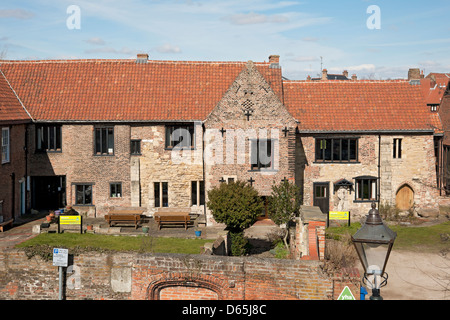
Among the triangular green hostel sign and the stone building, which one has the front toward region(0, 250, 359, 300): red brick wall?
the stone building

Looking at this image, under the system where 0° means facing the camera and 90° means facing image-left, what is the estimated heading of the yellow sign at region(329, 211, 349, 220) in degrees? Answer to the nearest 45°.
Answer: approximately 0°

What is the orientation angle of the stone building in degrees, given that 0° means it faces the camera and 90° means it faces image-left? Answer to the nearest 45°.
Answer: approximately 0°

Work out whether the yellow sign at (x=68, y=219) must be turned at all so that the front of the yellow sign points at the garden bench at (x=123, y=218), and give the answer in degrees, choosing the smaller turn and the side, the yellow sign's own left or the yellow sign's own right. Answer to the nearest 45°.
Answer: approximately 135° to the yellow sign's own left

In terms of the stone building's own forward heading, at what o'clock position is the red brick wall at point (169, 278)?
The red brick wall is roughly at 12 o'clock from the stone building.

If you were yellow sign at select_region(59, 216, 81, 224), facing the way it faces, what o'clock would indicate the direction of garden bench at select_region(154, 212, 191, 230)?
The garden bench is roughly at 9 o'clock from the yellow sign.

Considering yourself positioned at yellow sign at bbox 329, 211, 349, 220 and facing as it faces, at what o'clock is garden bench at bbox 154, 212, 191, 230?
The garden bench is roughly at 2 o'clock from the yellow sign.

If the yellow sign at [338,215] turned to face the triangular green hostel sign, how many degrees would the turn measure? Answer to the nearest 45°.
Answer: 0° — it already faces it

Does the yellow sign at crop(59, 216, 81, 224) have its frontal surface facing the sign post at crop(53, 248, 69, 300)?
yes
